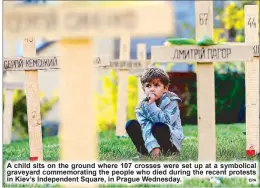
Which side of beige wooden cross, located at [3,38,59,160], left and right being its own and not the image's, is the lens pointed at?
front

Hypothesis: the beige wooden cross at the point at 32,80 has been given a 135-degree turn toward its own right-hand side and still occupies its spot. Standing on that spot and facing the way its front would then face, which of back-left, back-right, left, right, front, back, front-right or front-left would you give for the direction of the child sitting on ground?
back-right

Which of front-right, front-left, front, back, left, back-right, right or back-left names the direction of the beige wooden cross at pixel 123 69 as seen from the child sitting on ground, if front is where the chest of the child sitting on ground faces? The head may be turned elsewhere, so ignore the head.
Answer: back-right

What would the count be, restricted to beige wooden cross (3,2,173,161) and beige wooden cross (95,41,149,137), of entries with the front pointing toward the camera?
2

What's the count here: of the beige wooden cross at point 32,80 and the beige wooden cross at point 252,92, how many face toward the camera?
2

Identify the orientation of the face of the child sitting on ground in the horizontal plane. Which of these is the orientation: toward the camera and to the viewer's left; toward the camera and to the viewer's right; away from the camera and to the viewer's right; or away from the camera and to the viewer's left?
toward the camera and to the viewer's left

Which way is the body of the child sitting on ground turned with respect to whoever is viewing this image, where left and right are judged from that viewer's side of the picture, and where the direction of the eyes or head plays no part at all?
facing the viewer and to the left of the viewer

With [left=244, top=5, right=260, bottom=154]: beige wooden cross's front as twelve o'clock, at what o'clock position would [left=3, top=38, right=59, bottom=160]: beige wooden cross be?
[left=3, top=38, right=59, bottom=160]: beige wooden cross is roughly at 2 o'clock from [left=244, top=5, right=260, bottom=154]: beige wooden cross.
